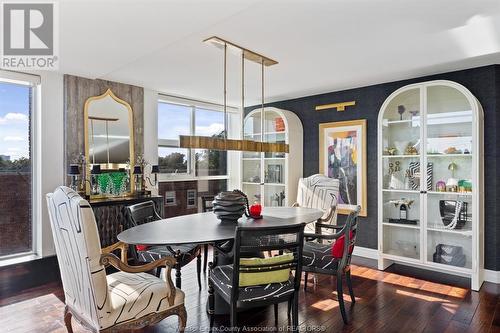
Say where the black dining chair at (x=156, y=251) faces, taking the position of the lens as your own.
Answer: facing the viewer and to the right of the viewer

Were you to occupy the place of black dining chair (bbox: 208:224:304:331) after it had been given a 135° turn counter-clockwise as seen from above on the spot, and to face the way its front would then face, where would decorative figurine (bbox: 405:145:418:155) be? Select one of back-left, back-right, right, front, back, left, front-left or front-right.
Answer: back-left

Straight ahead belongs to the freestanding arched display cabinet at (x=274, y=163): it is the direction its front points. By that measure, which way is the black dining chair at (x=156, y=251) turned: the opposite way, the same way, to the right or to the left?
to the left

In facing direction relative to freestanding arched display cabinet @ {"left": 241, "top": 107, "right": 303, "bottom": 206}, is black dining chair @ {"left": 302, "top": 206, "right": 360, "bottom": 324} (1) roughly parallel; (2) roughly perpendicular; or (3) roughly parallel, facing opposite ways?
roughly perpendicular

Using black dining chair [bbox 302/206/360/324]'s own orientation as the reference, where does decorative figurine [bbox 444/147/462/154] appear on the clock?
The decorative figurine is roughly at 3 o'clock from the black dining chair.

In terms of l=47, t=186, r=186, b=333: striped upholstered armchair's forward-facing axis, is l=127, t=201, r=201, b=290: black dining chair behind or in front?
in front

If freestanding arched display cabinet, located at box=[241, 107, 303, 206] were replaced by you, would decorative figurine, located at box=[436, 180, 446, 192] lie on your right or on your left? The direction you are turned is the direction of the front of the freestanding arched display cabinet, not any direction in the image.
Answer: on your left

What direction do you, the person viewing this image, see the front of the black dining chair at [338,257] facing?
facing away from the viewer and to the left of the viewer

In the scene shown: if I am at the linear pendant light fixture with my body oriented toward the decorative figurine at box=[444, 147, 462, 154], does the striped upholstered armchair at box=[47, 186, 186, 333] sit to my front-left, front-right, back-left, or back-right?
back-right

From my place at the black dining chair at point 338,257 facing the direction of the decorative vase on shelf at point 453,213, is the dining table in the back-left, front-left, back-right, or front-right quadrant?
back-left

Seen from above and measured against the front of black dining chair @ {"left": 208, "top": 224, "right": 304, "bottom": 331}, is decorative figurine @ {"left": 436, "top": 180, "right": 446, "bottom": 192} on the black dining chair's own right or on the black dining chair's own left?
on the black dining chair's own right

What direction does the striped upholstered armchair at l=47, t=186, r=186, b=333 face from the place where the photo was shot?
facing away from the viewer and to the right of the viewer

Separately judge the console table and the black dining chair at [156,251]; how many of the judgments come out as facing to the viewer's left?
0

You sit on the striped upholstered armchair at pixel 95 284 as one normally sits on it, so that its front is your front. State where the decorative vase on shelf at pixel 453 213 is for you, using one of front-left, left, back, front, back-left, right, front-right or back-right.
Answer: front-right

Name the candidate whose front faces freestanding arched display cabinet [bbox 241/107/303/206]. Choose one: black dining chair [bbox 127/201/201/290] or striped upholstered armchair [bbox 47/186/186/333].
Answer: the striped upholstered armchair
